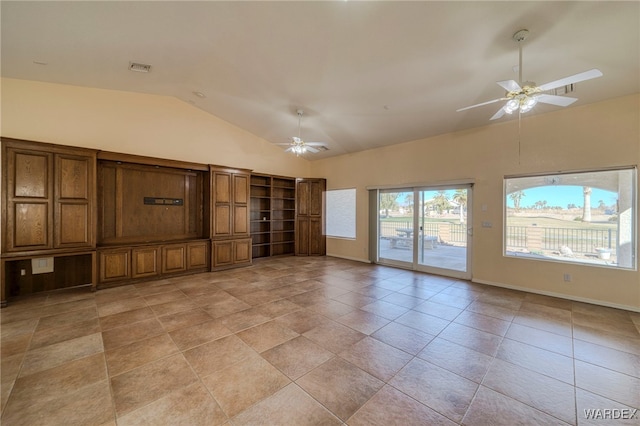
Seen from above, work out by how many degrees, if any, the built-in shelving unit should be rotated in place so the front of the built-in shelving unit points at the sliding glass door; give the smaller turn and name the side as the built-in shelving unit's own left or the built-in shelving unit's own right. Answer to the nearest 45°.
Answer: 0° — it already faces it

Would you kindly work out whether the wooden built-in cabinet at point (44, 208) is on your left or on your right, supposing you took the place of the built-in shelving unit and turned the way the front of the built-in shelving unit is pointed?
on your right

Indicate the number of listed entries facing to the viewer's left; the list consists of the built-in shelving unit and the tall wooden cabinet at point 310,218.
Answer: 0

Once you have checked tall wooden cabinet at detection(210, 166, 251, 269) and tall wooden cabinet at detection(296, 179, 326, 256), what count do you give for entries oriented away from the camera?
0

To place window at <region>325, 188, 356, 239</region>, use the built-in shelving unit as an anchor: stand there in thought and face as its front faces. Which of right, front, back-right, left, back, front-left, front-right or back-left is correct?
front-left

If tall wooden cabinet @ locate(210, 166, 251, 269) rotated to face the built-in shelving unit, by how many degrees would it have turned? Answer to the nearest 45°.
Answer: approximately 90° to its left

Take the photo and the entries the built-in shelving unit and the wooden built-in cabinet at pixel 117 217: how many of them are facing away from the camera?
0

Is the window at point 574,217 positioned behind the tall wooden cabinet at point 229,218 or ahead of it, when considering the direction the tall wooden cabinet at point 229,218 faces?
ahead

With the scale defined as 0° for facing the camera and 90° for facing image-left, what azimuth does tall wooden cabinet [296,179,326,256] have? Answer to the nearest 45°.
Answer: approximately 0°

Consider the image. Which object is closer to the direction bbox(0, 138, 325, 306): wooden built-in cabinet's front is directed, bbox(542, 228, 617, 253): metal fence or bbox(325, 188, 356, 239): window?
the metal fence

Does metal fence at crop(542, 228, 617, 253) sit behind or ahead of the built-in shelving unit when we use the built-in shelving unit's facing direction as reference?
ahead
